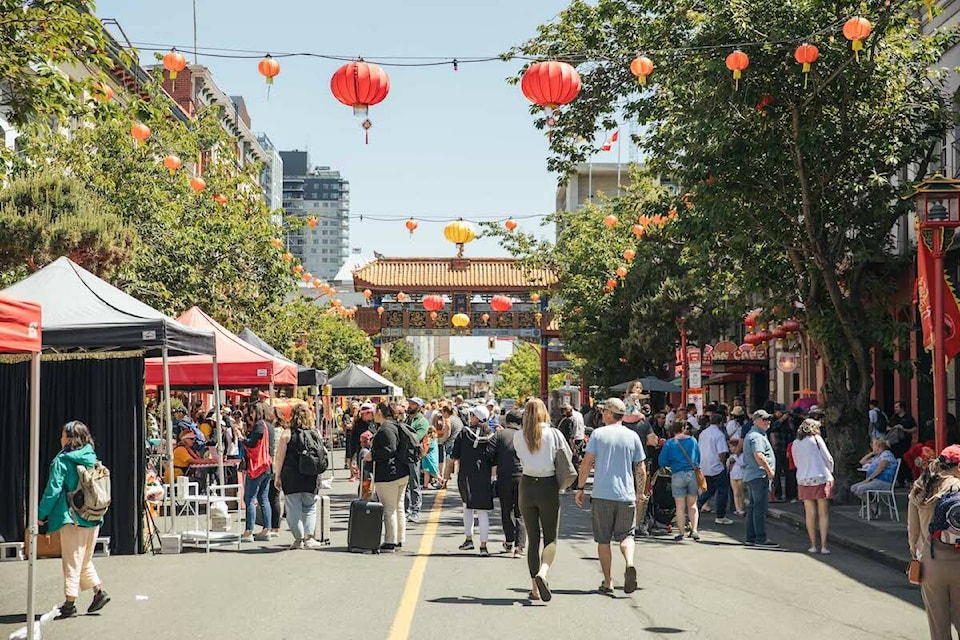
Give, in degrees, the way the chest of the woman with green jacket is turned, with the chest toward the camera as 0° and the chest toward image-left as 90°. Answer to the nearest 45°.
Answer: approximately 90°

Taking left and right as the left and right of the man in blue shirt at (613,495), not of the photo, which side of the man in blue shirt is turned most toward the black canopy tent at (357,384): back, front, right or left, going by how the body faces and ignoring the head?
front

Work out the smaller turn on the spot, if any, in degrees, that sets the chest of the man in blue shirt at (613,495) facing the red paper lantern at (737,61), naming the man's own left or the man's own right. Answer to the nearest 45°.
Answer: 0° — they already face it

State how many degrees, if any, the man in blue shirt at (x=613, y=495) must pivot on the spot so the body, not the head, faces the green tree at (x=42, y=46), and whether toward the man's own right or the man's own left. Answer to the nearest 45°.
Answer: approximately 90° to the man's own left

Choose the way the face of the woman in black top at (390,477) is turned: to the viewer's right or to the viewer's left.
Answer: to the viewer's left

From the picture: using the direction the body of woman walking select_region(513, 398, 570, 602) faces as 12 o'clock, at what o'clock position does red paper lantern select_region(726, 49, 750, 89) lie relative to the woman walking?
The red paper lantern is roughly at 1 o'clock from the woman walking.

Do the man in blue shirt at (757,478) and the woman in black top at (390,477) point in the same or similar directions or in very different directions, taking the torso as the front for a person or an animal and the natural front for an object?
very different directions

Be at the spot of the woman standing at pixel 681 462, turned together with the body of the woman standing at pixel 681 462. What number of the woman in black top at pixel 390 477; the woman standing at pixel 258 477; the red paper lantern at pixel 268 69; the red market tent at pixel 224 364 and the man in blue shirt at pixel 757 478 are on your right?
1

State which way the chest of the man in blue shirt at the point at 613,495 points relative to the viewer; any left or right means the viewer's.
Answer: facing away from the viewer

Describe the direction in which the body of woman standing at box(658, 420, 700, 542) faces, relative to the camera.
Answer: away from the camera
